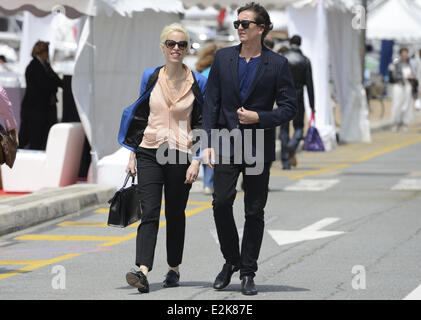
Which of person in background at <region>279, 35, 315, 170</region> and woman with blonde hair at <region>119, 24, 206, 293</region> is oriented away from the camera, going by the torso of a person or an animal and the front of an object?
the person in background

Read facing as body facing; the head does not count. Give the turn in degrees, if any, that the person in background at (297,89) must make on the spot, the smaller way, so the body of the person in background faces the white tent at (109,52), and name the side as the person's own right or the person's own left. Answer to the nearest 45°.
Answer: approximately 135° to the person's own left

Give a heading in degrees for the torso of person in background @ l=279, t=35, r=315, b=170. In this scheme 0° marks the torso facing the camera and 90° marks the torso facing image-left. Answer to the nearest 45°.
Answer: approximately 180°

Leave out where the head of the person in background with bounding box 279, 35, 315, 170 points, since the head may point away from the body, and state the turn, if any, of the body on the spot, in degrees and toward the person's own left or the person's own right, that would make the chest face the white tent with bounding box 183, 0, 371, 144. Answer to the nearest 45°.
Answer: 0° — they already face it

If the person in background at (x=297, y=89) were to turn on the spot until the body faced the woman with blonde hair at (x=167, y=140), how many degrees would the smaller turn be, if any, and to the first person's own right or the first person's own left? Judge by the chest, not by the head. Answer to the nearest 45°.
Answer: approximately 180°

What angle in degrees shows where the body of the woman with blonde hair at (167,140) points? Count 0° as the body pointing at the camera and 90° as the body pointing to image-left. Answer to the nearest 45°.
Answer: approximately 0°

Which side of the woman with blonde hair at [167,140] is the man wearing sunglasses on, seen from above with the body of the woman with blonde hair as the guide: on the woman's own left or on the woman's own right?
on the woman's own left

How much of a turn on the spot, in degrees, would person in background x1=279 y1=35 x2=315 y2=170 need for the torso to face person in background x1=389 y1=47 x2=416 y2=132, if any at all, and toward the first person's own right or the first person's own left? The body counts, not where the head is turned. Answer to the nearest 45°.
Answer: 0° — they already face them

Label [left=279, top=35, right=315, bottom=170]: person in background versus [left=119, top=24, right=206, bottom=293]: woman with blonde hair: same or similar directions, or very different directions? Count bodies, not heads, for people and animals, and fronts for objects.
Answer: very different directions
